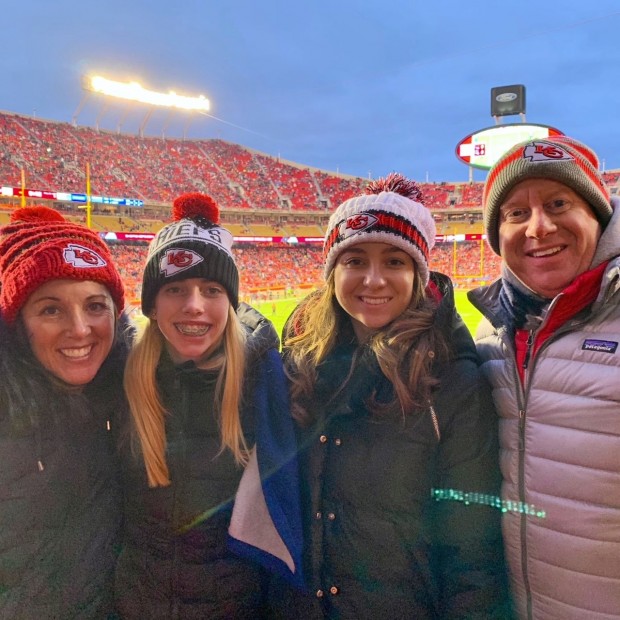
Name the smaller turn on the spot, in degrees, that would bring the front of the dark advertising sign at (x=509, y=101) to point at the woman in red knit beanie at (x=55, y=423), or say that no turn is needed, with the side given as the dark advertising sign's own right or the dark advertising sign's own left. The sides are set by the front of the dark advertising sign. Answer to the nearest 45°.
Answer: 0° — it already faces them

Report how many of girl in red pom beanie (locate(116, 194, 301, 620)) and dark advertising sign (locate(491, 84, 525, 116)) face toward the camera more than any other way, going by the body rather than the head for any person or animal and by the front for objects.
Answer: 2

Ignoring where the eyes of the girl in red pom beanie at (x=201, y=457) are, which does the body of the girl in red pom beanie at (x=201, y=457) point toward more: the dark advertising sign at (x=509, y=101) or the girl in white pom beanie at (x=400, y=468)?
the girl in white pom beanie

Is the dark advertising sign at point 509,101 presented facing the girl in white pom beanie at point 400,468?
yes

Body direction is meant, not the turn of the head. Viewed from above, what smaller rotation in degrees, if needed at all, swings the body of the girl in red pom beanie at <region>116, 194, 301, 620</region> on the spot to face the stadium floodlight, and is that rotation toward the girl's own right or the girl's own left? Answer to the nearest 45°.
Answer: approximately 180°

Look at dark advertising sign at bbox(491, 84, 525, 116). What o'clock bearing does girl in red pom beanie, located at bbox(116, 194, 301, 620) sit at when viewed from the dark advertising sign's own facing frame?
The girl in red pom beanie is roughly at 12 o'clock from the dark advertising sign.

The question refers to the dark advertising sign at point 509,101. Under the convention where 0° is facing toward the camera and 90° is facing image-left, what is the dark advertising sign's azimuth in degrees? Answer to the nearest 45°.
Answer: approximately 0°

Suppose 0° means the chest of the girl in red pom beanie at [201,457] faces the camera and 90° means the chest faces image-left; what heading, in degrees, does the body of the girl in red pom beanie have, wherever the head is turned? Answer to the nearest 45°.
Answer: approximately 0°

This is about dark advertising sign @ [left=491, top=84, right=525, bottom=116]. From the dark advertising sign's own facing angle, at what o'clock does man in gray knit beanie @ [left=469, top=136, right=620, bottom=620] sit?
The man in gray knit beanie is roughly at 12 o'clock from the dark advertising sign.
